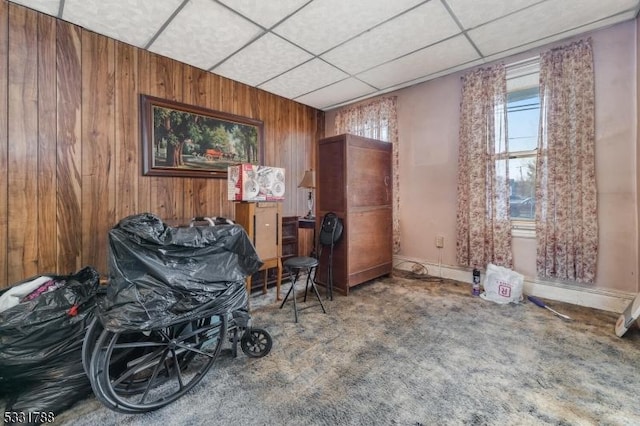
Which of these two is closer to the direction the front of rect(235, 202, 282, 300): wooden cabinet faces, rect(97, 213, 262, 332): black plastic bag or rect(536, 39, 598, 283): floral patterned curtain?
the floral patterned curtain

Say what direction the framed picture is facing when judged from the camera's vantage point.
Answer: facing the viewer and to the right of the viewer

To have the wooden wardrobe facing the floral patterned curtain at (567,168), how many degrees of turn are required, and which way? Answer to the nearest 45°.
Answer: approximately 45° to its left

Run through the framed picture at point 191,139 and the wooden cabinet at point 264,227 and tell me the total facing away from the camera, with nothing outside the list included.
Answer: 0

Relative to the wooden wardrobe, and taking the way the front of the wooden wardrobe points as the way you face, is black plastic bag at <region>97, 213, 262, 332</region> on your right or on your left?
on your right

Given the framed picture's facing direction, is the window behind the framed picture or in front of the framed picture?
in front

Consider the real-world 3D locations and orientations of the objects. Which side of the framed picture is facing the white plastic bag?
front

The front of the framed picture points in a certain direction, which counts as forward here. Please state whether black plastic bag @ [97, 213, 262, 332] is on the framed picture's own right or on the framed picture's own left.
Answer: on the framed picture's own right

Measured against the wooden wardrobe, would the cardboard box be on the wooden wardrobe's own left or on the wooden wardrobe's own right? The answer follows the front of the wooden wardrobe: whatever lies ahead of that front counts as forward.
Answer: on the wooden wardrobe's own right

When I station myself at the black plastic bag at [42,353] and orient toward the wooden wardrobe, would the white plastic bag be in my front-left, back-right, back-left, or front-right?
front-right
